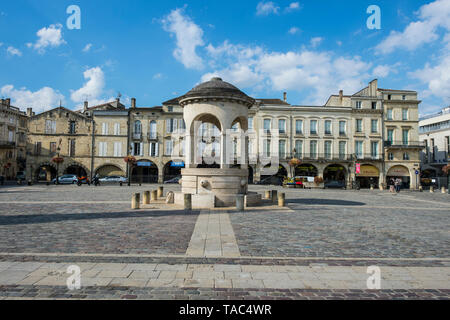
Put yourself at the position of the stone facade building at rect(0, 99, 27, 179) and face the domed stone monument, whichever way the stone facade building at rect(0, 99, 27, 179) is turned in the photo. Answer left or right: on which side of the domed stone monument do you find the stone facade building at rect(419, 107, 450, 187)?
left

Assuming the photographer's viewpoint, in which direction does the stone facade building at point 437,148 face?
facing the viewer and to the left of the viewer

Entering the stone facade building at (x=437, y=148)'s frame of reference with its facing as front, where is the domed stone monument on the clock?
The domed stone monument is roughly at 11 o'clock from the stone facade building.

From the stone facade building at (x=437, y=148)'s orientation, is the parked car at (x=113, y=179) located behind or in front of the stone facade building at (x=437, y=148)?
in front

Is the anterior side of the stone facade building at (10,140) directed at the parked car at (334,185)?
yes

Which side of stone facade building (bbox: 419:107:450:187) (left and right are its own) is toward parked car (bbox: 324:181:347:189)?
front

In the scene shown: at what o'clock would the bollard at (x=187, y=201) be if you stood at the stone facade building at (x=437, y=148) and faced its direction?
The bollard is roughly at 11 o'clock from the stone facade building.

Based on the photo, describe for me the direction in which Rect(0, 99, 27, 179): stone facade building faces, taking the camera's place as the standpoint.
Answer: facing the viewer and to the right of the viewer

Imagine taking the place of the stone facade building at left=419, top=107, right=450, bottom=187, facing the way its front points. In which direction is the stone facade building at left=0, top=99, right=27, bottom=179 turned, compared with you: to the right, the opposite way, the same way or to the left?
the opposite way

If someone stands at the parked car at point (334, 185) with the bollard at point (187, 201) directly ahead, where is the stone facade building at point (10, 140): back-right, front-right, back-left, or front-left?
front-right
